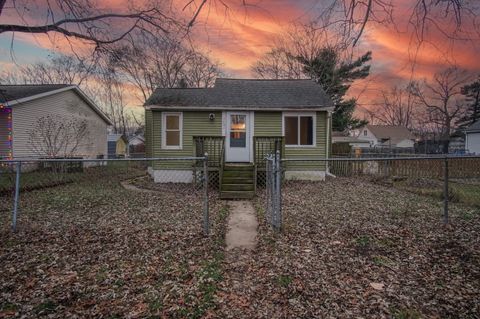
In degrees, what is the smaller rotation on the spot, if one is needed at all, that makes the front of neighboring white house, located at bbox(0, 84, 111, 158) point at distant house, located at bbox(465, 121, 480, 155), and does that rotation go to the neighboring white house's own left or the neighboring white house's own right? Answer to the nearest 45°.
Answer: approximately 135° to the neighboring white house's own left

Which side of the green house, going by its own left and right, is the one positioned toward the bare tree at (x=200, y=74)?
back

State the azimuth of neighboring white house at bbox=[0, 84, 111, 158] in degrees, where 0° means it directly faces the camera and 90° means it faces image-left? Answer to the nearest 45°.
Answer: approximately 45°

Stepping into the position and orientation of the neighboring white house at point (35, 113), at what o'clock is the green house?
The green house is roughly at 9 o'clock from the neighboring white house.

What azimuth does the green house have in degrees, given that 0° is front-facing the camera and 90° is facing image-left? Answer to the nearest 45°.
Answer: approximately 0°

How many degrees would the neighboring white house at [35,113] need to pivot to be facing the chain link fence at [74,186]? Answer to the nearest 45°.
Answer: approximately 45° to its left

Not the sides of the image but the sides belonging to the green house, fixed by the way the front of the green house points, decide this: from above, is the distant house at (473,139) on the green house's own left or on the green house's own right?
on the green house's own left

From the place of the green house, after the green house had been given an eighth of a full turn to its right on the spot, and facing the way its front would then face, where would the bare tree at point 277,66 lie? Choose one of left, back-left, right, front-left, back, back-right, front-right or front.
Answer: back-right
